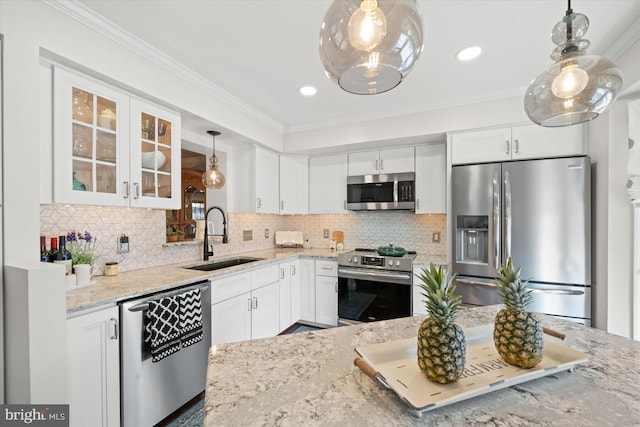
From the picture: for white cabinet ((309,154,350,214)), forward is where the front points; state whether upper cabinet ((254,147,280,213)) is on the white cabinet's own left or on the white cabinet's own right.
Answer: on the white cabinet's own right

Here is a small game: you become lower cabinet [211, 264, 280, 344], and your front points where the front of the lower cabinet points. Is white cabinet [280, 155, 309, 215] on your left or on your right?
on your left

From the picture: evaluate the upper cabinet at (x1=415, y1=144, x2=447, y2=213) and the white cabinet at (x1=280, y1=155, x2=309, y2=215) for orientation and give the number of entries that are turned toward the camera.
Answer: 2

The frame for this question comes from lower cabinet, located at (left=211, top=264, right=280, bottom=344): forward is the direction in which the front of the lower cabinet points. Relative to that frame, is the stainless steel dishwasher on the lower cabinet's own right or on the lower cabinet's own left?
on the lower cabinet's own right

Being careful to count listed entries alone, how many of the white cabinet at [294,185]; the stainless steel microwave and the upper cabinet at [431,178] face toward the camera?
3

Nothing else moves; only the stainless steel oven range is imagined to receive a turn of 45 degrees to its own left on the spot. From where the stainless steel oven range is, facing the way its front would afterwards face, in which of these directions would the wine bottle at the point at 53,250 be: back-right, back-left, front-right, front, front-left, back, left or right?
right

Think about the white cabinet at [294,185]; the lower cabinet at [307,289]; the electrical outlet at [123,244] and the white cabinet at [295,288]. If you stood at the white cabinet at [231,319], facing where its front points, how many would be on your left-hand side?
3

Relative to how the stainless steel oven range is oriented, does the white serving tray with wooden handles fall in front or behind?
in front

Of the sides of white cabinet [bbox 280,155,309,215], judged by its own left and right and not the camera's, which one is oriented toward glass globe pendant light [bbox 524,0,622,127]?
front
